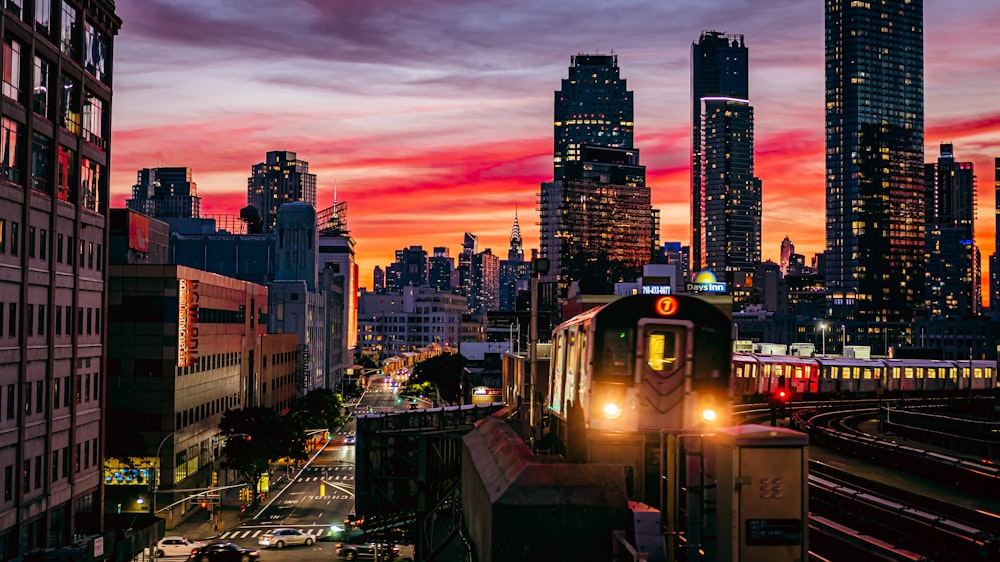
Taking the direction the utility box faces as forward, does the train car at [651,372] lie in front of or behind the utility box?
behind

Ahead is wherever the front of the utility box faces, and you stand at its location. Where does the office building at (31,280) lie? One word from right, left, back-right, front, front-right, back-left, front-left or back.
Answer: back-right

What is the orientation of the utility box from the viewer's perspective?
toward the camera
